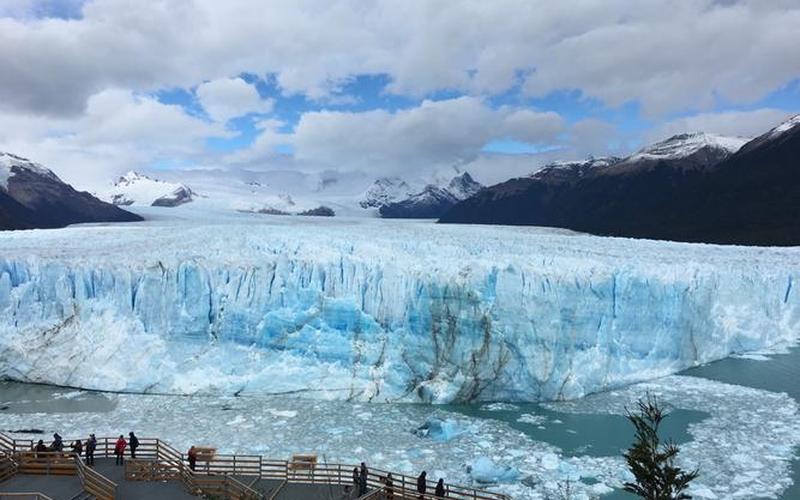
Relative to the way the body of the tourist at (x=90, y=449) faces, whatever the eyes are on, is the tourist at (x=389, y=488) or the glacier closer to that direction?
the glacier

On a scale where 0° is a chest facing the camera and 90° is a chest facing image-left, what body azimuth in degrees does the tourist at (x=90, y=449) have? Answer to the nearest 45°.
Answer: approximately 180°

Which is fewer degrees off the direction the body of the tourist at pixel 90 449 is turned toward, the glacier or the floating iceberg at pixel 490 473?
the glacier

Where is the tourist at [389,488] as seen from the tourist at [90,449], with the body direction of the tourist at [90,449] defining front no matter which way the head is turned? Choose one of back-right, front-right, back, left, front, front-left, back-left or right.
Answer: back-right

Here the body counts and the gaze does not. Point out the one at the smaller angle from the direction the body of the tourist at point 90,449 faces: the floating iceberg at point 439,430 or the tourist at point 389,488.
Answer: the floating iceberg

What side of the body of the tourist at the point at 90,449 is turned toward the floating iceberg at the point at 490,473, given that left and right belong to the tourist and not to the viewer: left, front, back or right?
right

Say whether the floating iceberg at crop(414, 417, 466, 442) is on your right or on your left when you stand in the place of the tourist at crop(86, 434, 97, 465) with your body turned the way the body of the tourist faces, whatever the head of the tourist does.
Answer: on your right
